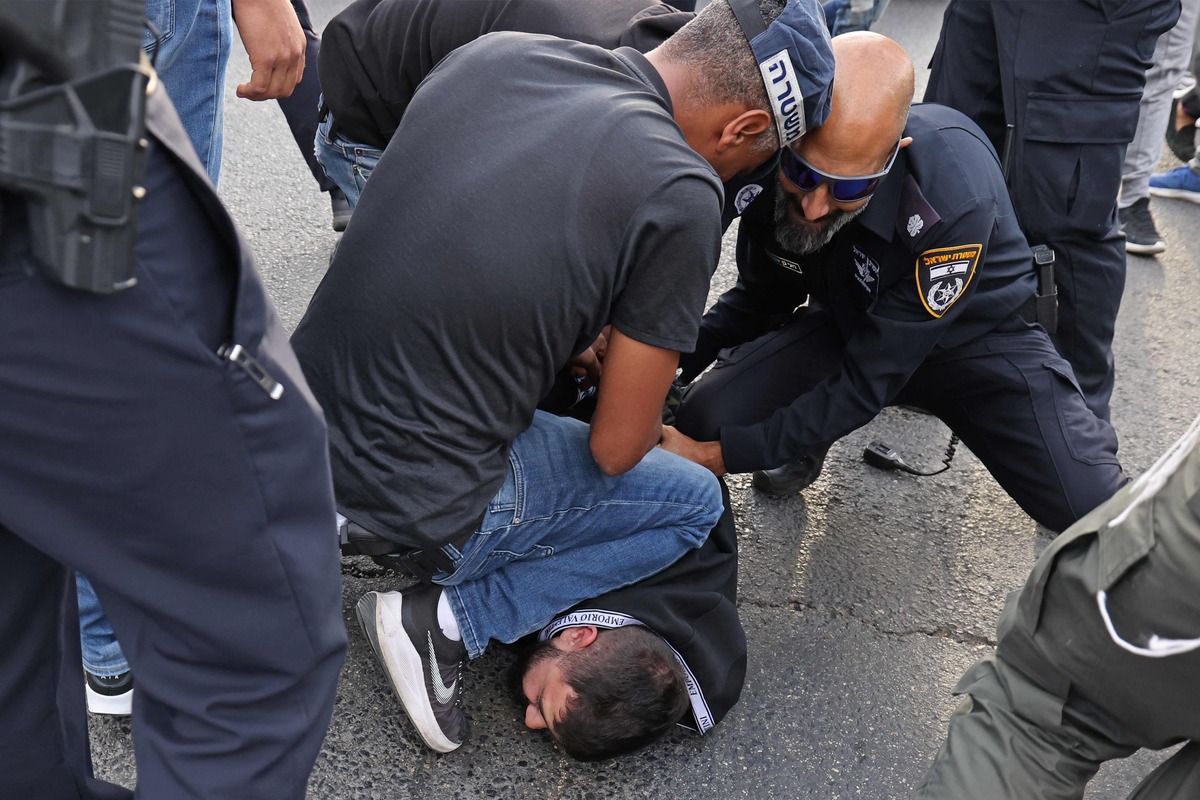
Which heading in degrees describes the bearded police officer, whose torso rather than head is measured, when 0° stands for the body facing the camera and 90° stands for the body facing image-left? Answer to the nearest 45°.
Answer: approximately 45°

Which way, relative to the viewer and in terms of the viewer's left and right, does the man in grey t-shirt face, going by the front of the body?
facing away from the viewer and to the right of the viewer

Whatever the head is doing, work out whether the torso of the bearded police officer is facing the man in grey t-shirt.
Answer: yes

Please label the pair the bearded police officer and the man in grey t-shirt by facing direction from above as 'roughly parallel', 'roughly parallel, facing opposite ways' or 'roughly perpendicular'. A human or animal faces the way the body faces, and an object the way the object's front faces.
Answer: roughly parallel, facing opposite ways

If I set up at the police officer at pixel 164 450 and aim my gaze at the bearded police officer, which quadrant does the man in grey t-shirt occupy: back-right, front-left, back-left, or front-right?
front-left

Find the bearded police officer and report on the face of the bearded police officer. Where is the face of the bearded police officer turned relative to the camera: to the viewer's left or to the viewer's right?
to the viewer's left

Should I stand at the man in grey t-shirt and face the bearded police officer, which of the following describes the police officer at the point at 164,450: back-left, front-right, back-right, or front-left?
back-right

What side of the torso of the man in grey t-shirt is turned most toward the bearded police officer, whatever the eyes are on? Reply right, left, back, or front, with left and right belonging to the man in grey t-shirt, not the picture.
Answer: front

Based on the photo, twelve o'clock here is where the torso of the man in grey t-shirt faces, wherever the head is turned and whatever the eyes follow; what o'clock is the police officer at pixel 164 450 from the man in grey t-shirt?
The police officer is roughly at 5 o'clock from the man in grey t-shirt.

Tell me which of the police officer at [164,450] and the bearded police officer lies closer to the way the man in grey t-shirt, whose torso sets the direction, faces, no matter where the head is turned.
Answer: the bearded police officer
